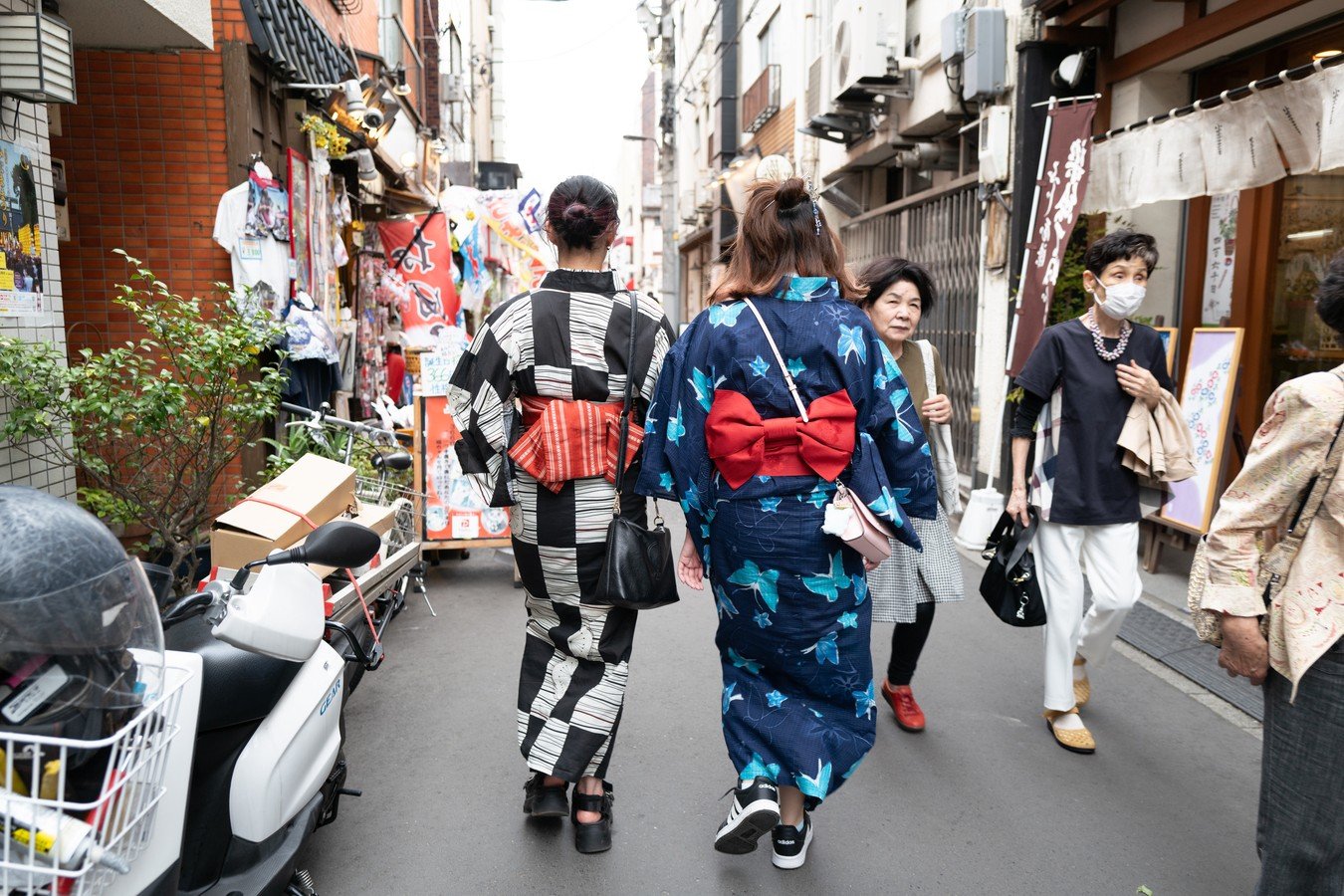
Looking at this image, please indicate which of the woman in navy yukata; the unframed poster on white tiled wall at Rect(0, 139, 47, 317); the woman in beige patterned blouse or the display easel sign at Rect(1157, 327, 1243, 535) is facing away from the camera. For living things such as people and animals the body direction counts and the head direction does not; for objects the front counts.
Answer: the woman in navy yukata

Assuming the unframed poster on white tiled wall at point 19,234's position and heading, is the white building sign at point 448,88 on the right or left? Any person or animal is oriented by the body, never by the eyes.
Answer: on its left

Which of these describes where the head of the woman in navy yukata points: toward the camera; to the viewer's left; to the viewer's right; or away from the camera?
away from the camera

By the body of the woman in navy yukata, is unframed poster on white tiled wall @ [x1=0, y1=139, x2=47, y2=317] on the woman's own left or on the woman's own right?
on the woman's own left

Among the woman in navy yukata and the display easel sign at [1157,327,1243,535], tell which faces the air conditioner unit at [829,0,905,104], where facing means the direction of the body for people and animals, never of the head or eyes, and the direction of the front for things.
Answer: the woman in navy yukata

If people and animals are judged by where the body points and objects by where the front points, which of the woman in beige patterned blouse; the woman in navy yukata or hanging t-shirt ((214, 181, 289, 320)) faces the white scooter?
the hanging t-shirt

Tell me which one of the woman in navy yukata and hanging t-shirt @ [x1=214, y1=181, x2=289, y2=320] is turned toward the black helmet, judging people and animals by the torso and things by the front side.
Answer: the hanging t-shirt

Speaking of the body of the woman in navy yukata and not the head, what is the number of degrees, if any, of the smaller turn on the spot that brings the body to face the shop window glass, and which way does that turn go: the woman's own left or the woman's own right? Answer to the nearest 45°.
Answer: approximately 45° to the woman's own right

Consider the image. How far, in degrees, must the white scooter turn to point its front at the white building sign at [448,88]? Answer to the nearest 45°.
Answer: approximately 135° to its right

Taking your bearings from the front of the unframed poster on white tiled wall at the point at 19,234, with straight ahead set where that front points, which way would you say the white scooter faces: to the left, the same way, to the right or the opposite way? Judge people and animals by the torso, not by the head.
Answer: to the right

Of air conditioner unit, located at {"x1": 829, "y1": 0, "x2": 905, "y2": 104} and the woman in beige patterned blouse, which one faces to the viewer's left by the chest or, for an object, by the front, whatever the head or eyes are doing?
the air conditioner unit

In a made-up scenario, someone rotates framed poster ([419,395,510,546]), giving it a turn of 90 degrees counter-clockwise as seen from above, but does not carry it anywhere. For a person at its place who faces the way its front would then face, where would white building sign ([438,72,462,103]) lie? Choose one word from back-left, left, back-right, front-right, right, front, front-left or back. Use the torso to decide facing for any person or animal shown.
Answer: left
